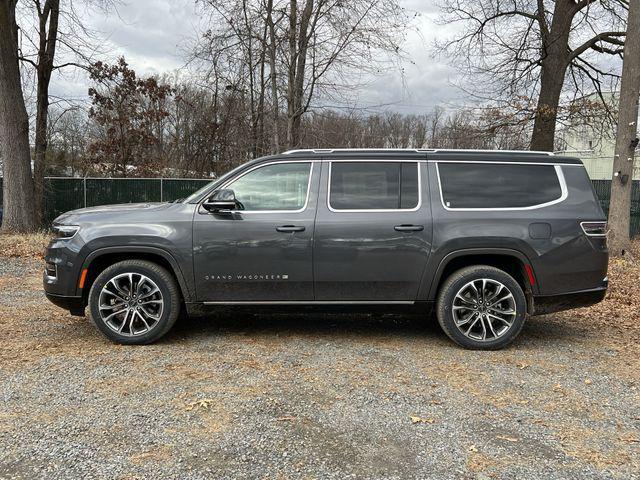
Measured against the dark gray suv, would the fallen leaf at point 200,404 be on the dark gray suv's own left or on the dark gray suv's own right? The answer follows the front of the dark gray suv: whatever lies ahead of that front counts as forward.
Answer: on the dark gray suv's own left

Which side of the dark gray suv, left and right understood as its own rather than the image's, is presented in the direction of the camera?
left

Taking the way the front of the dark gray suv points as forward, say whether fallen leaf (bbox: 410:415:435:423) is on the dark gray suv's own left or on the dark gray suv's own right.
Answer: on the dark gray suv's own left

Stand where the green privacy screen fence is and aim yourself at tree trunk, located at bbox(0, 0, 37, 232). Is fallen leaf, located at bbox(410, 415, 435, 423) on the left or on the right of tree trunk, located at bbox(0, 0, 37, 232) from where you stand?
left

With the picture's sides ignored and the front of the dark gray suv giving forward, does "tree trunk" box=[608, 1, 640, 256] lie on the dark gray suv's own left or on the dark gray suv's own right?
on the dark gray suv's own right

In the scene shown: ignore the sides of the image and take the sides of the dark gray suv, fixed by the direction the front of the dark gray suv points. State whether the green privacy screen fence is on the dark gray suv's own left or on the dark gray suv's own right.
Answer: on the dark gray suv's own right

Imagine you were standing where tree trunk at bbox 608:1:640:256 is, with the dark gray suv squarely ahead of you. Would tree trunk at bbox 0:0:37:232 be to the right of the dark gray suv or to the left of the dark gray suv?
right

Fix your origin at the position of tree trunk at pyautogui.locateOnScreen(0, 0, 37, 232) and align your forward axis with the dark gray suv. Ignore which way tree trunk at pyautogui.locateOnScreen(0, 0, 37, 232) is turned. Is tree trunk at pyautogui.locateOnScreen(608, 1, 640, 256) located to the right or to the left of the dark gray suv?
left

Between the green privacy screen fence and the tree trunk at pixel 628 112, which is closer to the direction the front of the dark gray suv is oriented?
the green privacy screen fence

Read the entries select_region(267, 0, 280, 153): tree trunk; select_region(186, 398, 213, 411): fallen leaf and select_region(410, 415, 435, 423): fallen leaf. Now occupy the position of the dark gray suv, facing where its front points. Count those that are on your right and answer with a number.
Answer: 1

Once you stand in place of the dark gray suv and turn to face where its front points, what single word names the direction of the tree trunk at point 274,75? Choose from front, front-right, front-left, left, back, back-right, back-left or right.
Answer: right
